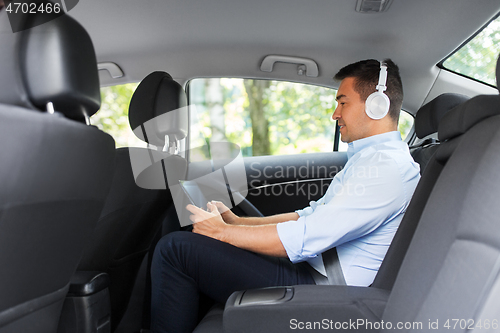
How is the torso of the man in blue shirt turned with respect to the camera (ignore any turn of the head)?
to the viewer's left

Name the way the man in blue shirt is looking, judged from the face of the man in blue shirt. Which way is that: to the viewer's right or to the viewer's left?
to the viewer's left

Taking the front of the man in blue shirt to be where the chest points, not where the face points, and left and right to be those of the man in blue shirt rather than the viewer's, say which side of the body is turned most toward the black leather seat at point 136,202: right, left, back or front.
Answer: front
